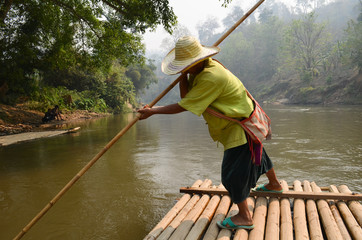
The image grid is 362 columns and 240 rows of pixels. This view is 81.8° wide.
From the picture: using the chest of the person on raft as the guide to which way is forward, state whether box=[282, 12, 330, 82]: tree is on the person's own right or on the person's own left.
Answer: on the person's own right

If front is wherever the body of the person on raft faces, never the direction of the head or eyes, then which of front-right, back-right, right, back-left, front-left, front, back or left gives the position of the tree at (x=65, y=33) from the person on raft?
front-right

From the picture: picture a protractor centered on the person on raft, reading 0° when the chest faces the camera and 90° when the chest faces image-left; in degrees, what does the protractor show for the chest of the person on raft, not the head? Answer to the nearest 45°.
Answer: approximately 90°

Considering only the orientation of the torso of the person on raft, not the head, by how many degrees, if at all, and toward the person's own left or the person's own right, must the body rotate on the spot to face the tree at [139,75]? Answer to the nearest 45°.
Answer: approximately 90° to the person's own right
